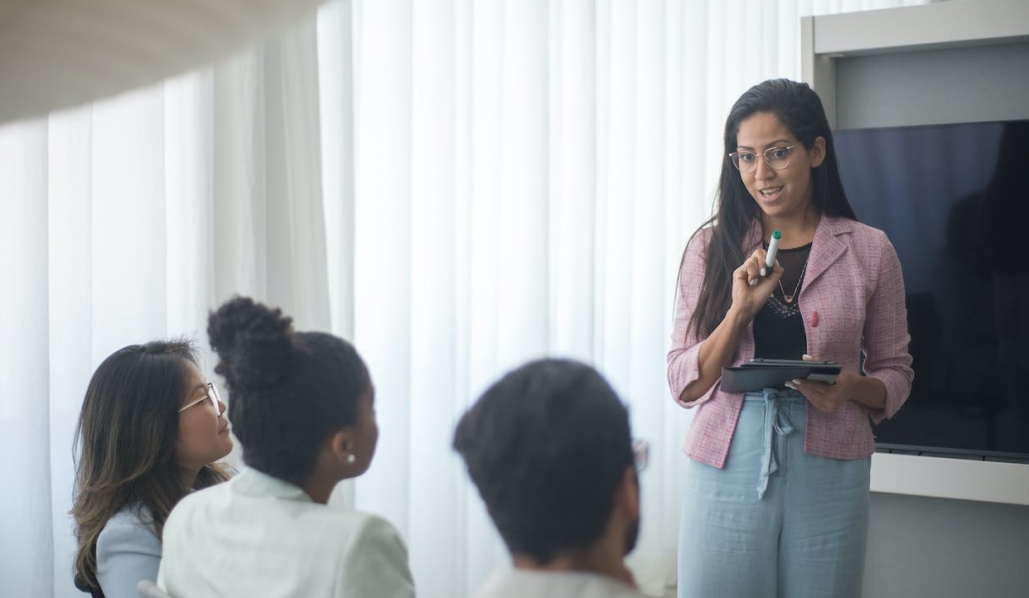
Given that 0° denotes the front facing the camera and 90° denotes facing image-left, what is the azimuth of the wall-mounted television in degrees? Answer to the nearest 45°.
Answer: approximately 0°

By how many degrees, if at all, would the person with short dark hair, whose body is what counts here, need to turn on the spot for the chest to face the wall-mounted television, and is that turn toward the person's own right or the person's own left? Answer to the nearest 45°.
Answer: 0° — they already face it

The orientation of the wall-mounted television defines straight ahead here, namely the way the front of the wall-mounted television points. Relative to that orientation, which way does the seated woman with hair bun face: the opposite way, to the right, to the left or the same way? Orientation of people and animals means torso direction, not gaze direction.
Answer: the opposite way

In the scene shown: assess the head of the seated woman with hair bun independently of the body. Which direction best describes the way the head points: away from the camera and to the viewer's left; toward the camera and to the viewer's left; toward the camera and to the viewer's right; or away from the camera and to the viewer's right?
away from the camera and to the viewer's right

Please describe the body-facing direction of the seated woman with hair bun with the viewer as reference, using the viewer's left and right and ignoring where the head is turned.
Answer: facing away from the viewer and to the right of the viewer

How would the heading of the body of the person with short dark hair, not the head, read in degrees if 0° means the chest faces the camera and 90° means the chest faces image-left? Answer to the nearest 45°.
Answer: approximately 225°

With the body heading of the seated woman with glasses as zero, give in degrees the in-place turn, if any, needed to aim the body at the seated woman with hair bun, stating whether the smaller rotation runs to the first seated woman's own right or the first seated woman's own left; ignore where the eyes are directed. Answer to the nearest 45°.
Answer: approximately 45° to the first seated woman's own right

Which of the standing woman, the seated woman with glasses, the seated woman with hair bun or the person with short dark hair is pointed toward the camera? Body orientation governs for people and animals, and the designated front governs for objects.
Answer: the standing woman

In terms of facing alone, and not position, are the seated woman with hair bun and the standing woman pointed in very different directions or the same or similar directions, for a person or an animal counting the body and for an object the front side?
very different directions

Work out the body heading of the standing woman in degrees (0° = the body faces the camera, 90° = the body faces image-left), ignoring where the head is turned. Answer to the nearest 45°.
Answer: approximately 0°

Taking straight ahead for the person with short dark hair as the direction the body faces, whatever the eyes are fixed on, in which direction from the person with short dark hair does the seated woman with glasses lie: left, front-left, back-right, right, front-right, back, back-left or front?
left

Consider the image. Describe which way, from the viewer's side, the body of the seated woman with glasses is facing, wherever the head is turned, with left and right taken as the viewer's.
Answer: facing to the right of the viewer
